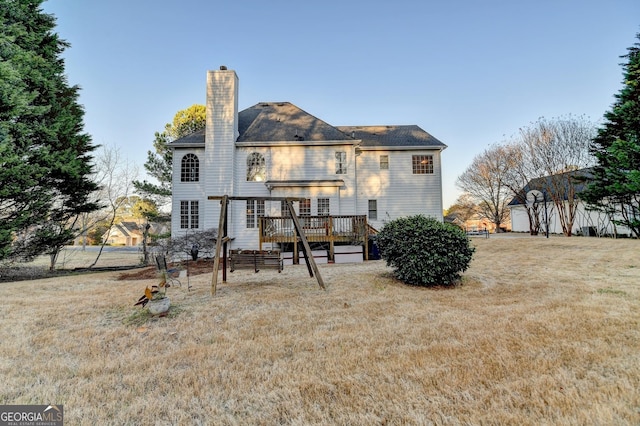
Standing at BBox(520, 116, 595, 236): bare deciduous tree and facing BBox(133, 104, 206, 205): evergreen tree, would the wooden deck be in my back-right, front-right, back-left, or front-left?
front-left

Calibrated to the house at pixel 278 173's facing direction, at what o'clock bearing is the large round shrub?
The large round shrub is roughly at 5 o'clock from the house.

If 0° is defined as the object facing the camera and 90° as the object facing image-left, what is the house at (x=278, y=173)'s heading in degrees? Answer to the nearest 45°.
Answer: approximately 180°

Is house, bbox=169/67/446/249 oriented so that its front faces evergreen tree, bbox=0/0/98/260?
no

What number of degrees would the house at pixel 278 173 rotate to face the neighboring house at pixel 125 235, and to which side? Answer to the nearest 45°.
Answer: approximately 45° to its left

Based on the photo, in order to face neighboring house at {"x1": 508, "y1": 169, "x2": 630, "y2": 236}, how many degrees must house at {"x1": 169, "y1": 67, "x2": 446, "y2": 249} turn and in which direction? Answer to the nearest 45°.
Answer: approximately 90° to its right

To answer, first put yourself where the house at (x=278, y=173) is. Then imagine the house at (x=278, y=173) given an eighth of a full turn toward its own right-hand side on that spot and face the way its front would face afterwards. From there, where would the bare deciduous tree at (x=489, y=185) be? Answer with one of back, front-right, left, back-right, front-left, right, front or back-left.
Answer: front

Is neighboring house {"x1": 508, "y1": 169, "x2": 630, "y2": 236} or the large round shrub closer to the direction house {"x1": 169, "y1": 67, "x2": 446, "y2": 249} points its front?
the neighboring house

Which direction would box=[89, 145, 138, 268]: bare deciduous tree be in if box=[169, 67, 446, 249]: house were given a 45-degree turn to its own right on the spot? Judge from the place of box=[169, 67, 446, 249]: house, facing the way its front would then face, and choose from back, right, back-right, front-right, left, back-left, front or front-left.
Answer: back-left

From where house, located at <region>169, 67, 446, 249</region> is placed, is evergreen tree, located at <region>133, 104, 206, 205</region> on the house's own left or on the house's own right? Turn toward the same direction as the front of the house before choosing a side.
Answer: on the house's own left

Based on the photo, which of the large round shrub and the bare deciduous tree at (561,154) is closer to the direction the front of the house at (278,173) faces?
the bare deciduous tree

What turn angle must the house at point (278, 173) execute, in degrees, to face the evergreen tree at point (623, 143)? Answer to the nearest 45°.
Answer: approximately 90° to its right

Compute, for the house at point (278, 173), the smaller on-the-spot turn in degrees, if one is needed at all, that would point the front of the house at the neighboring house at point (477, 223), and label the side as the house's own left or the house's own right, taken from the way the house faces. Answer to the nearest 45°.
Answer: approximately 45° to the house's own right

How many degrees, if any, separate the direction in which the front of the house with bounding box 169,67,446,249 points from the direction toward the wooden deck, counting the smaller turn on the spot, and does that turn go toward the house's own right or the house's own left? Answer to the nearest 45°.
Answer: approximately 135° to the house's own right
